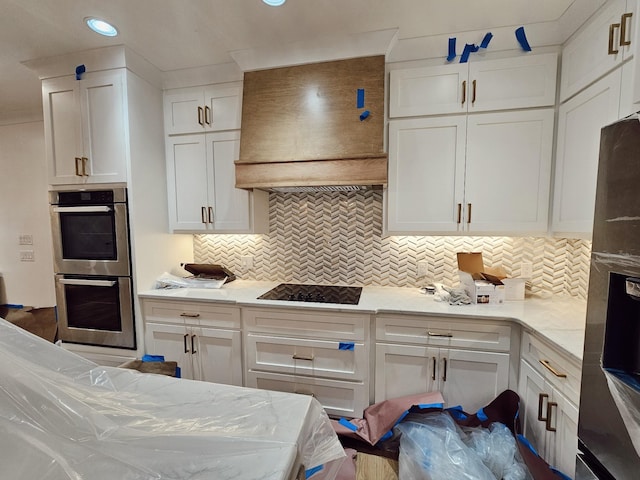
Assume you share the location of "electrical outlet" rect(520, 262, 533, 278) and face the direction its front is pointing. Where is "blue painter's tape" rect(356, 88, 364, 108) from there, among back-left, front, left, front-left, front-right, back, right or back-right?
front-right

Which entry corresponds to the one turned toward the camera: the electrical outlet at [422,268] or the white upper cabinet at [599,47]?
the electrical outlet

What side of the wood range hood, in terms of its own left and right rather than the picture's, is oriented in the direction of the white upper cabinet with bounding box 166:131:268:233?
right

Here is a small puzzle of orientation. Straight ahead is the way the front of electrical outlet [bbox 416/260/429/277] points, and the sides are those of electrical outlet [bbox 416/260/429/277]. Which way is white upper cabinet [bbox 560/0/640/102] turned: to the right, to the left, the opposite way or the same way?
to the right

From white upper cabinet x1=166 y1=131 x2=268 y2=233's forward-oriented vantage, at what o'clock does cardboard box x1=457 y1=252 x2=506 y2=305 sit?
The cardboard box is roughly at 10 o'clock from the white upper cabinet.

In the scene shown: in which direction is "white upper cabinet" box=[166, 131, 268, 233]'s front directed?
toward the camera

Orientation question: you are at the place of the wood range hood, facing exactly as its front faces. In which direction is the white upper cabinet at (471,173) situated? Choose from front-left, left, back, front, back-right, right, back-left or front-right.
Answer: left

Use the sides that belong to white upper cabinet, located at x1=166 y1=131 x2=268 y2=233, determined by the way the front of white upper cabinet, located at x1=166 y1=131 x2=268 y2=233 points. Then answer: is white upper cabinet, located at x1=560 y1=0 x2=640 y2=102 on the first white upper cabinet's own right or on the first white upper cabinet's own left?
on the first white upper cabinet's own left

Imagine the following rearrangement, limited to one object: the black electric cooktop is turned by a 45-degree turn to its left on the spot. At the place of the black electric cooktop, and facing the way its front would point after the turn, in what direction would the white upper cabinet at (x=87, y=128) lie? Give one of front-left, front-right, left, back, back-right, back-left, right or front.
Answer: back-right

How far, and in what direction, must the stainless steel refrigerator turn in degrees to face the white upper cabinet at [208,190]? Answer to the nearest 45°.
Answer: approximately 45° to its right

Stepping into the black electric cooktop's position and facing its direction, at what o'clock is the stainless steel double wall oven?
The stainless steel double wall oven is roughly at 3 o'clock from the black electric cooktop.

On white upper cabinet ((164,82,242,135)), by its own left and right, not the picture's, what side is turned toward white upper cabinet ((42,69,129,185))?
right

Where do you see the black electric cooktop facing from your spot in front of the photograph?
facing the viewer

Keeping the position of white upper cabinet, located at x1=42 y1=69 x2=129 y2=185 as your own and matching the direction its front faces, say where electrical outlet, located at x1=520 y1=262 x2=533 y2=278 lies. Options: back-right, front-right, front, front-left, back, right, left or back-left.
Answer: front-left

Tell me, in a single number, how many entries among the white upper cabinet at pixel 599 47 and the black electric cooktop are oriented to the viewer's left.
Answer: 1

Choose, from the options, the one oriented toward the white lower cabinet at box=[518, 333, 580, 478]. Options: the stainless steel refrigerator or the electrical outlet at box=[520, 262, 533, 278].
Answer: the electrical outlet

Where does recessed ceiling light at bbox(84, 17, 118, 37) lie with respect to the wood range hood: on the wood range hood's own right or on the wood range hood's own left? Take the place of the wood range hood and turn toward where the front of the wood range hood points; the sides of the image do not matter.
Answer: on the wood range hood's own right

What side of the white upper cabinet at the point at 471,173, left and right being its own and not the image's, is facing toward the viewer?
front
